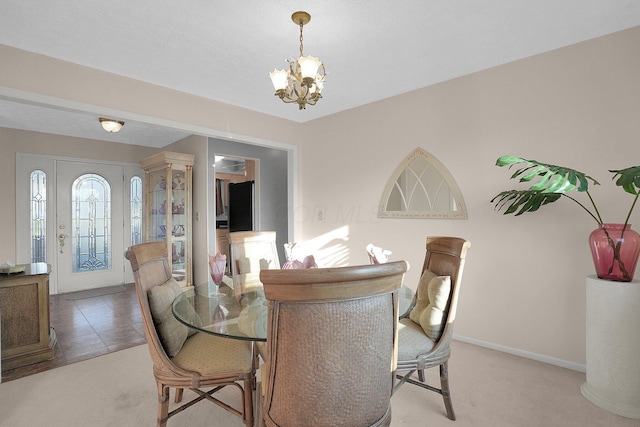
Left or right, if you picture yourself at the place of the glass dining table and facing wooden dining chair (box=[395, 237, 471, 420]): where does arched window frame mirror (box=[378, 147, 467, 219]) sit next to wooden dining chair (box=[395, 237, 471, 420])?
left

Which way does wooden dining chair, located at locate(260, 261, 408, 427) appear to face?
away from the camera

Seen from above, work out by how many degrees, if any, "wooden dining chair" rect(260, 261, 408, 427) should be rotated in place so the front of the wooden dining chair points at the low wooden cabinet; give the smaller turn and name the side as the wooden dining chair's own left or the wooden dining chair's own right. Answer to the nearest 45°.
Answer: approximately 45° to the wooden dining chair's own left

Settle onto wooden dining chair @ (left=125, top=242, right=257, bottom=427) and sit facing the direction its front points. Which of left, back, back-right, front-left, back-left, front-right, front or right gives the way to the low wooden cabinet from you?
back-left

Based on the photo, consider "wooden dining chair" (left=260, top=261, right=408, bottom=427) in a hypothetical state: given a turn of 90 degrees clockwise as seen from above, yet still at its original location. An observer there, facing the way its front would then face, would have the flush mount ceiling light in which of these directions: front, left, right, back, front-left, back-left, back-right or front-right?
back-left

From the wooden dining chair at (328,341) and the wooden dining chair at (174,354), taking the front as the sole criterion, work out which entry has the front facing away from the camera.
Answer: the wooden dining chair at (328,341)

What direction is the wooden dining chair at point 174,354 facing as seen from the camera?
to the viewer's right

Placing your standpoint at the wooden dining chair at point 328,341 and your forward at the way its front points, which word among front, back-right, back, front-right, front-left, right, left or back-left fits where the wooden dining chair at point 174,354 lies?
front-left

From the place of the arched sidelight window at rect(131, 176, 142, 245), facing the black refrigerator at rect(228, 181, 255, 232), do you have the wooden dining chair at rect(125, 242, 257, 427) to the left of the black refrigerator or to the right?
right

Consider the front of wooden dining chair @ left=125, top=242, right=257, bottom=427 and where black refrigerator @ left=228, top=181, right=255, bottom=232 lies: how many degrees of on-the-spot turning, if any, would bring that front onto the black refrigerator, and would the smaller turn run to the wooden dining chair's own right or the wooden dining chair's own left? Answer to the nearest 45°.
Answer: approximately 90° to the wooden dining chair's own left

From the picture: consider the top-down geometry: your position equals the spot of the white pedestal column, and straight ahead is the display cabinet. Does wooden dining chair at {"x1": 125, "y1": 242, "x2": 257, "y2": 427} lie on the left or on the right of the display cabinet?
left
